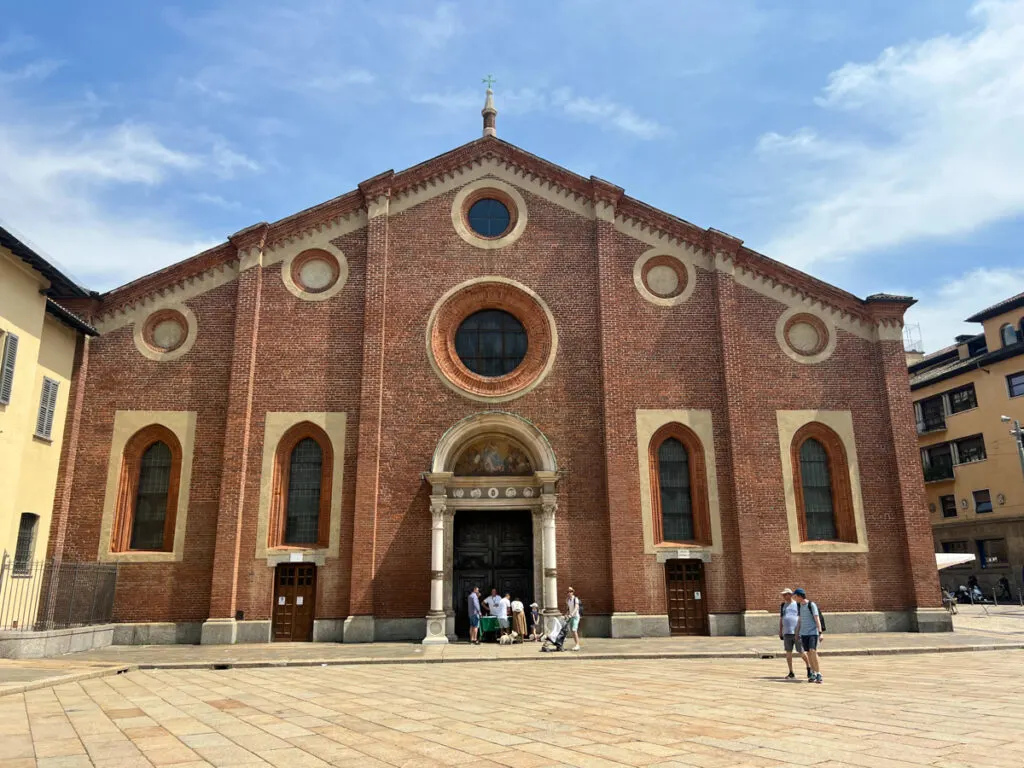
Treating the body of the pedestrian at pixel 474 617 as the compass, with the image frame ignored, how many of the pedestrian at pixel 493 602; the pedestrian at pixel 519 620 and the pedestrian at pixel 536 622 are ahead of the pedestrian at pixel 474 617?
3

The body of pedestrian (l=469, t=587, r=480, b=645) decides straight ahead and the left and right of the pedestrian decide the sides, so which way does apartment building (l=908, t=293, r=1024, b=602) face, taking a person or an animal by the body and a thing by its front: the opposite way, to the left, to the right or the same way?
the opposite way

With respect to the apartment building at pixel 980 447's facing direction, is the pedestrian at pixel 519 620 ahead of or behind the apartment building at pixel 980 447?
ahead

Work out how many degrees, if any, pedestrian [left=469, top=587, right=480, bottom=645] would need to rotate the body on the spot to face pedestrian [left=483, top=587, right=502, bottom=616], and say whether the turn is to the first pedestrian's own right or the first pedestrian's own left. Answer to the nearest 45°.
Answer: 0° — they already face them

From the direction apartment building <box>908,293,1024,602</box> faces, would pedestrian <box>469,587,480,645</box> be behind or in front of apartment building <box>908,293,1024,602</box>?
in front

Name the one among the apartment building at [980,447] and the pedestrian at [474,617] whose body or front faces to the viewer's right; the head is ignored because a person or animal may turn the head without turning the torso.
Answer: the pedestrian

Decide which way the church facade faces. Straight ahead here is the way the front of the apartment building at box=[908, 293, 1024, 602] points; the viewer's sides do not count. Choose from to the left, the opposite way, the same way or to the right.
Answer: to the left

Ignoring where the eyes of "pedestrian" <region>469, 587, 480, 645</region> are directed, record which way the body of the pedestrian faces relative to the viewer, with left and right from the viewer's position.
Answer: facing to the right of the viewer

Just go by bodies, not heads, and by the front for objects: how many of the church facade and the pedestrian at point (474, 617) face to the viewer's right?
1

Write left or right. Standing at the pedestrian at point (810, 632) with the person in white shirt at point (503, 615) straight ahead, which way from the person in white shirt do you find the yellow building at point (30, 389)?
left

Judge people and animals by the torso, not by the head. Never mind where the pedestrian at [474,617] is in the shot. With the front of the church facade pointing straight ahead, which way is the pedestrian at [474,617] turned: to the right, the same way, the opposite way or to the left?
to the left

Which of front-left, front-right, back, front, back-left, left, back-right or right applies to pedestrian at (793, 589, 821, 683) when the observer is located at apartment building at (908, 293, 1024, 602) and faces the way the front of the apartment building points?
front-left
